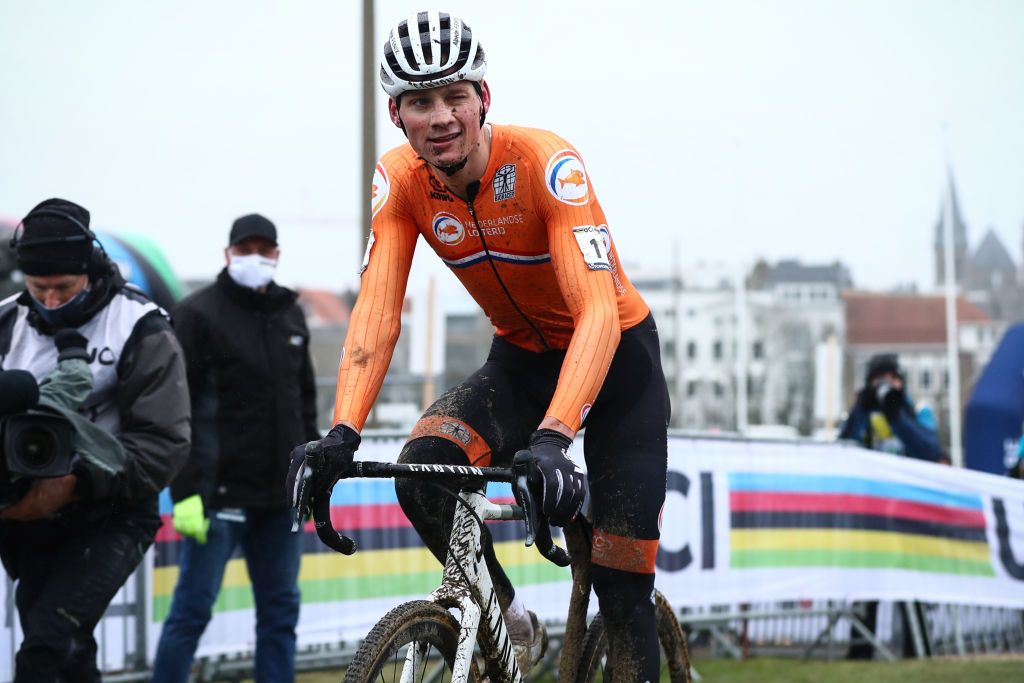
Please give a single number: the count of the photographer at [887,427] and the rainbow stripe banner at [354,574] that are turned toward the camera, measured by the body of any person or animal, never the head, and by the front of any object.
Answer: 2

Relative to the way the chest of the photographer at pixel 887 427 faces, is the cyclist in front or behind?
in front

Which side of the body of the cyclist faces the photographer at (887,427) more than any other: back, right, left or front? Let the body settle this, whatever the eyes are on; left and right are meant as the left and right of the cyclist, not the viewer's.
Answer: back

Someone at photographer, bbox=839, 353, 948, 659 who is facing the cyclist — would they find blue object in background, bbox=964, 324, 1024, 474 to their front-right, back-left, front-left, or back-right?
back-left

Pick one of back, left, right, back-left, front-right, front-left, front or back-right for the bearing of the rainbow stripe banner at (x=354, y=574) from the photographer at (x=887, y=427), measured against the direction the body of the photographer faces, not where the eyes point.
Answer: front-right
